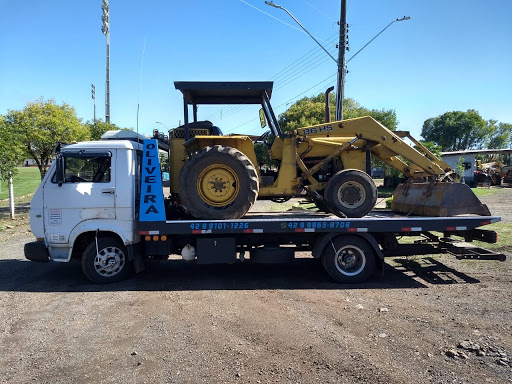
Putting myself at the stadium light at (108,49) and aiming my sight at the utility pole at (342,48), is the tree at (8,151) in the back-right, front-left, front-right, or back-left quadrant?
front-right

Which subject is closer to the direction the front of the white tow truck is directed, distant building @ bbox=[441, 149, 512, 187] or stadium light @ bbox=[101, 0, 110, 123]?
the stadium light

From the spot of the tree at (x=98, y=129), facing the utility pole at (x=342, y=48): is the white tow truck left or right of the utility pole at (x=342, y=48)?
right

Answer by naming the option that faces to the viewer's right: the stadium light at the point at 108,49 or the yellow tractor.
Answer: the yellow tractor

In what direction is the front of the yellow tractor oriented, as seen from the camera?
facing to the right of the viewer

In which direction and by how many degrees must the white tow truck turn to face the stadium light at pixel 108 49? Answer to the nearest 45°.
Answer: approximately 45° to its right

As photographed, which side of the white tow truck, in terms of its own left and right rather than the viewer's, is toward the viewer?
left

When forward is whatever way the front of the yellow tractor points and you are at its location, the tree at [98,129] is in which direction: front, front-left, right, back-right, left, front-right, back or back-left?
back-left

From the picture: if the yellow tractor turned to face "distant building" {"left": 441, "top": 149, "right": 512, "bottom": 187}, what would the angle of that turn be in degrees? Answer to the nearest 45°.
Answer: approximately 45° to its left
